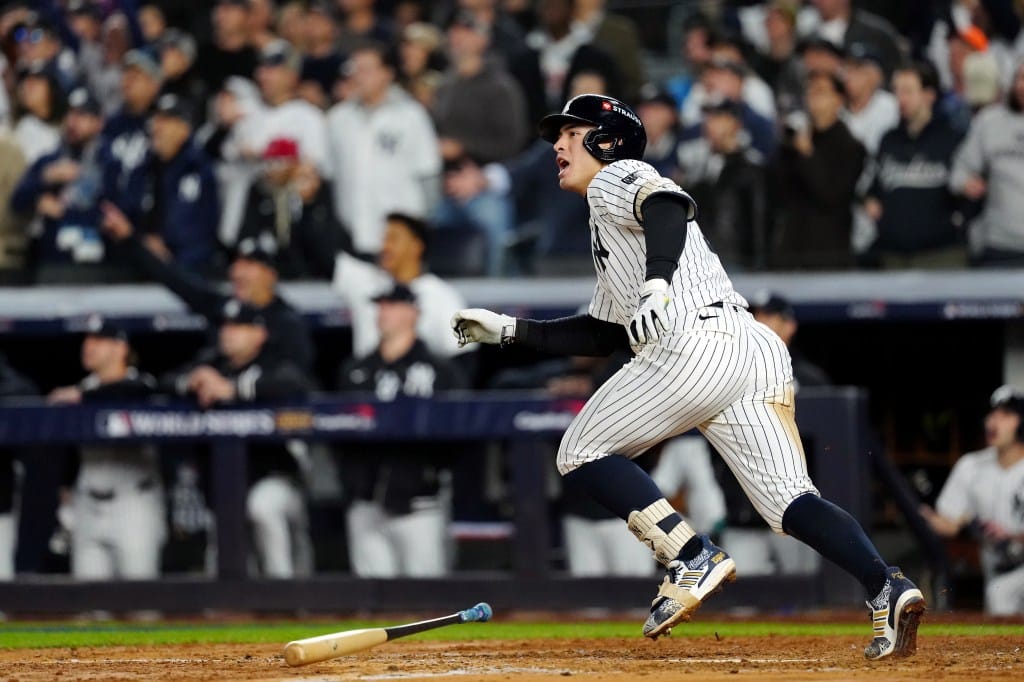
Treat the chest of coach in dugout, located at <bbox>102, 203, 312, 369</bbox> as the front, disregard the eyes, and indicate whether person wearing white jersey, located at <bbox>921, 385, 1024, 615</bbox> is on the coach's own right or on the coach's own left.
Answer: on the coach's own left

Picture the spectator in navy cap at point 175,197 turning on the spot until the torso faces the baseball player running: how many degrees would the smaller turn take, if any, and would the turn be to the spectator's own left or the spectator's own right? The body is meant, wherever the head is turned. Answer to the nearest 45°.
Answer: approximately 45° to the spectator's own left

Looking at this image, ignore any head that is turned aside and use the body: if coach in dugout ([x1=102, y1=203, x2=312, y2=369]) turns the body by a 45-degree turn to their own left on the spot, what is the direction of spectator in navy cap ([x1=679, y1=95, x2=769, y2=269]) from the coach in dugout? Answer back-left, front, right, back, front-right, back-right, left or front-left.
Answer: left

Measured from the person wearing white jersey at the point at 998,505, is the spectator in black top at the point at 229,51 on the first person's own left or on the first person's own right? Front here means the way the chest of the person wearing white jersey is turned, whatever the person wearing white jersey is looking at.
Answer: on the first person's own right

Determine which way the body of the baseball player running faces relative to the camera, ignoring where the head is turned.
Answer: to the viewer's left

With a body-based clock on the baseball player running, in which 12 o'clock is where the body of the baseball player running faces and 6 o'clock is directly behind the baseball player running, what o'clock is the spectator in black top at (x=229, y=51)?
The spectator in black top is roughly at 2 o'clock from the baseball player running.

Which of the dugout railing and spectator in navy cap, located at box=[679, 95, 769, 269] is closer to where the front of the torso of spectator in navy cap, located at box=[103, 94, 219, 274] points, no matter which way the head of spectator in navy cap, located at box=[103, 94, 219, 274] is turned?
the dugout railing

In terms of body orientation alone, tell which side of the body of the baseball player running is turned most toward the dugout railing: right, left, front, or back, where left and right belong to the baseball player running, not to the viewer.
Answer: right
